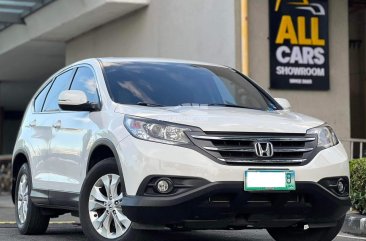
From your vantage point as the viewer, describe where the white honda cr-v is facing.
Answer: facing the viewer and to the right of the viewer

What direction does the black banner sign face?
toward the camera

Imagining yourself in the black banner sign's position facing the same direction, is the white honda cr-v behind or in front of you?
in front

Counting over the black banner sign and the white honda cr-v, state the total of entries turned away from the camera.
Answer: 0

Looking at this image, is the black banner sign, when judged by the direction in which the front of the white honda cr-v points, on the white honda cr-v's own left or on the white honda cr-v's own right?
on the white honda cr-v's own left
